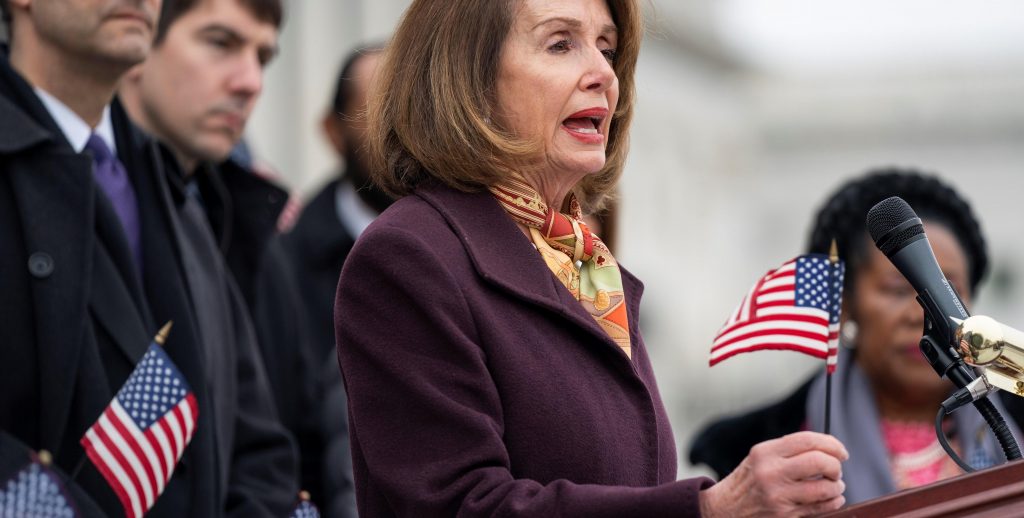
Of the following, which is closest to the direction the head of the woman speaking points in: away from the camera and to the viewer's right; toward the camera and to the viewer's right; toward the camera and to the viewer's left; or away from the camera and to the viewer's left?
toward the camera and to the viewer's right

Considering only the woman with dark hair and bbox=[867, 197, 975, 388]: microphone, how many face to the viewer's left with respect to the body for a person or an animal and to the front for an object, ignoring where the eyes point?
1

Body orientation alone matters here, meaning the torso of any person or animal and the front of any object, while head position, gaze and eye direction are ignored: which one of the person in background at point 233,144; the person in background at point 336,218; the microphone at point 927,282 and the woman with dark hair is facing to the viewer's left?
the microphone

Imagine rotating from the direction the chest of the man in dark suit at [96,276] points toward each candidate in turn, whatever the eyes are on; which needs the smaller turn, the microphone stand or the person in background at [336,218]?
the microphone stand

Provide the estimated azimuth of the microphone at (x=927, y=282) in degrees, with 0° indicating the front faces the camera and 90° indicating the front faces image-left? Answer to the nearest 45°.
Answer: approximately 90°

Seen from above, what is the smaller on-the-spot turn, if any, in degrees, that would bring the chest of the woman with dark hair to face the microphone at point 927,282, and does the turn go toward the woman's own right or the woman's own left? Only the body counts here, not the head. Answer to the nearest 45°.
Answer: approximately 45° to the woman's own right

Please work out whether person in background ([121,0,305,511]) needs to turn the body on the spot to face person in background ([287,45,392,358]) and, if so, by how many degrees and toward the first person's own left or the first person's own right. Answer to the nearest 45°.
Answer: approximately 90° to the first person's own left

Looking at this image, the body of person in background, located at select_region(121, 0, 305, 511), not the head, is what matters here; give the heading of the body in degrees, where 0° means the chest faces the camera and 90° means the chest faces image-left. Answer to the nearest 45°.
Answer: approximately 315°

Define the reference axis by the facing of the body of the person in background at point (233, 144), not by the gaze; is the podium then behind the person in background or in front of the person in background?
in front
